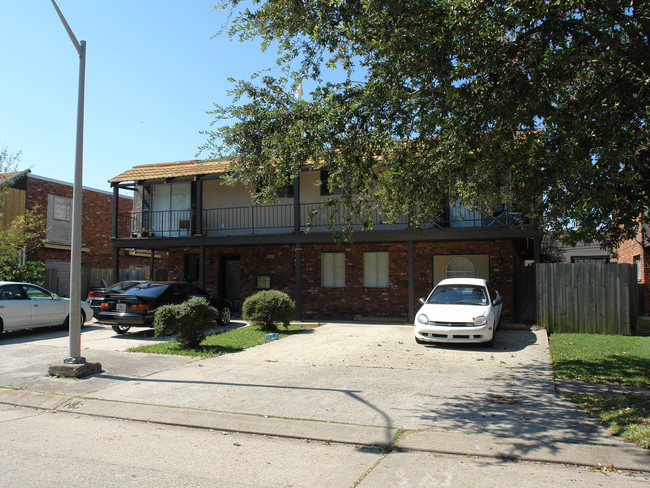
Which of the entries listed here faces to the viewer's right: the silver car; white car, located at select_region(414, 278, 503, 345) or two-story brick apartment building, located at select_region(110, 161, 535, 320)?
the silver car

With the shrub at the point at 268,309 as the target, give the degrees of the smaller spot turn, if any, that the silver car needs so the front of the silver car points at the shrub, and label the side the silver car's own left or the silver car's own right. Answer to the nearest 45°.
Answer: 0° — it already faces it

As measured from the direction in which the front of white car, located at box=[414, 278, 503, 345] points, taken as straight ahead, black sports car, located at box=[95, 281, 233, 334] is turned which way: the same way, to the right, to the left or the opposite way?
the opposite way

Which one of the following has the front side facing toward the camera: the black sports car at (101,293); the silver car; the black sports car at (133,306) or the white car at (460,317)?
the white car

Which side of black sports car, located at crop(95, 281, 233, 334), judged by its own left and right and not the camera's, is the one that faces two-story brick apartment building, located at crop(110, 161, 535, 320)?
front

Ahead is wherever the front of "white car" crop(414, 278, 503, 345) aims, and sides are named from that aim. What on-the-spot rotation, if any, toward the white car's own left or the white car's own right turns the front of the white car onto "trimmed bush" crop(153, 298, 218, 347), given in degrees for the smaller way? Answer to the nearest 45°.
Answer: approximately 90° to the white car's own right

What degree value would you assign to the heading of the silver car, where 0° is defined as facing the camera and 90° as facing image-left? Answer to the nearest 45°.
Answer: approximately 270°

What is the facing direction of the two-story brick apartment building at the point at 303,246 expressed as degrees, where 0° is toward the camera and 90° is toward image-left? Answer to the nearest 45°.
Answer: approximately 0°

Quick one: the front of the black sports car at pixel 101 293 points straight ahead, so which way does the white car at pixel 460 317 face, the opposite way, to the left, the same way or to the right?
the opposite way

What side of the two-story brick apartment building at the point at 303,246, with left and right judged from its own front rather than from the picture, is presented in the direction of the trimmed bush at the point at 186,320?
front

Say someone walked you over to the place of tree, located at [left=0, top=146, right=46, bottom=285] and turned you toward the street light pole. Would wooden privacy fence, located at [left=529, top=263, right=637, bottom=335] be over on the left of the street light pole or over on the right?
left

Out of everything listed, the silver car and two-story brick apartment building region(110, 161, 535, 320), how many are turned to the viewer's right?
1
